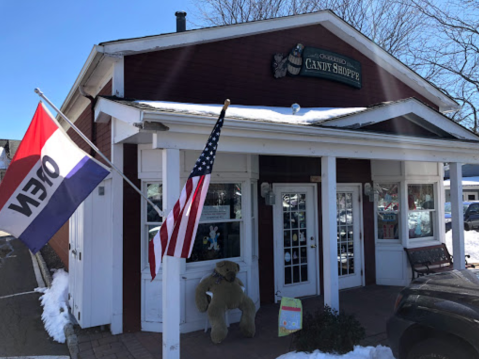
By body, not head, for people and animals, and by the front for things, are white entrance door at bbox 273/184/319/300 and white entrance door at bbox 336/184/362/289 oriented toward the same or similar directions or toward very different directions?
same or similar directions

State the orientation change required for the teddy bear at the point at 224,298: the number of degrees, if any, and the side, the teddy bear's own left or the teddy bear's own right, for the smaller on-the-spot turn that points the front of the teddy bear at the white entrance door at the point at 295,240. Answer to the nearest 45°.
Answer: approximately 90° to the teddy bear's own left

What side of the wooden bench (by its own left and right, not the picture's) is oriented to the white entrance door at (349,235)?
right

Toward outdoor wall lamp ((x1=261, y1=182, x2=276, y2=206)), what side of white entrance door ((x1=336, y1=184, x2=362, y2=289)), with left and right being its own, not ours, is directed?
right

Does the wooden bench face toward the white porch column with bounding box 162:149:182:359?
no

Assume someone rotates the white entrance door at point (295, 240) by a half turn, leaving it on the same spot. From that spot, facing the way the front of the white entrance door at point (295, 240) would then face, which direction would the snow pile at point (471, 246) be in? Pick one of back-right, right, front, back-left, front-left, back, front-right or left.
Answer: right

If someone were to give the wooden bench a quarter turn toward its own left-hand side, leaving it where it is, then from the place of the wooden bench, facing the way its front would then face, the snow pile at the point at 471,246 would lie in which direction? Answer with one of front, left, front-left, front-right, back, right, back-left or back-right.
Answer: front-left

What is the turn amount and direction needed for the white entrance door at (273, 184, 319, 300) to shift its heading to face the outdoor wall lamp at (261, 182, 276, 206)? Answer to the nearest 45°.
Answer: approximately 90° to its right

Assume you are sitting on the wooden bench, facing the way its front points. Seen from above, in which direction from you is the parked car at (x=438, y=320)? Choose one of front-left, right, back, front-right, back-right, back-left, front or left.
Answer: front-right

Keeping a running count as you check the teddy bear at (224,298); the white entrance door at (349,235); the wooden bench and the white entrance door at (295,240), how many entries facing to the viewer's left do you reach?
0

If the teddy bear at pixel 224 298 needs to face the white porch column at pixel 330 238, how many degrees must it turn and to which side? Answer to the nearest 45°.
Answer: approximately 45° to its left

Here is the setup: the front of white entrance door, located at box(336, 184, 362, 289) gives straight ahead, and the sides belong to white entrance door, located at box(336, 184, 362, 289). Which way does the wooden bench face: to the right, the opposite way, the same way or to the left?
the same way

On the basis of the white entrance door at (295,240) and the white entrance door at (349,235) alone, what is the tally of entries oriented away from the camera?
0

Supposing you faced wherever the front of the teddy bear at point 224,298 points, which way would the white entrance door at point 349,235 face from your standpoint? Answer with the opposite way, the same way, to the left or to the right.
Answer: the same way

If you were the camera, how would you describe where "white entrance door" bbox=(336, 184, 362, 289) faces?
facing the viewer and to the right of the viewer

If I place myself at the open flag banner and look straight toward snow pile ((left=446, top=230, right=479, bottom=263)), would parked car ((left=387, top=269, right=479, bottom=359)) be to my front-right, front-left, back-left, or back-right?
front-right

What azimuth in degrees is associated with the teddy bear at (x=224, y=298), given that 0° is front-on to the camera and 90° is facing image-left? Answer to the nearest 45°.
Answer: approximately 315°

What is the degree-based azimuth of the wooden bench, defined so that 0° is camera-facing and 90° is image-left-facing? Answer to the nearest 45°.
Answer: approximately 315°
